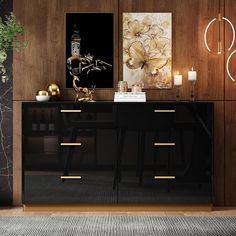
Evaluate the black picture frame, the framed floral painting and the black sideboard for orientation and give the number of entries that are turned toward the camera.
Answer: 3

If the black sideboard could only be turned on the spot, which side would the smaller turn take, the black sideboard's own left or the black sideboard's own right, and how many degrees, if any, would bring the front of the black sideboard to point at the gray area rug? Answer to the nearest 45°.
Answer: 0° — it already faces it

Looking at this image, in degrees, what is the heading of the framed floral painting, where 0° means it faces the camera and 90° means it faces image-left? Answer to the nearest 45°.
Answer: approximately 0°

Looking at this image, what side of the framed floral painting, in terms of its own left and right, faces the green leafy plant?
right

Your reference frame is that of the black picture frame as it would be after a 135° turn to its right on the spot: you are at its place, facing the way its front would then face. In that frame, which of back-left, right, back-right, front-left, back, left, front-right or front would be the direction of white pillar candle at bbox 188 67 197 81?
back-right

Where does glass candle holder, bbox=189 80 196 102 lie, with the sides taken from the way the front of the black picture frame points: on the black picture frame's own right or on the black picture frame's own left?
on the black picture frame's own left

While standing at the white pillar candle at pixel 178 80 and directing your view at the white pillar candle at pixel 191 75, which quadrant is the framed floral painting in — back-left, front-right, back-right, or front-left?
back-left
